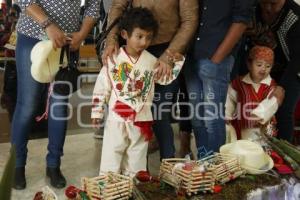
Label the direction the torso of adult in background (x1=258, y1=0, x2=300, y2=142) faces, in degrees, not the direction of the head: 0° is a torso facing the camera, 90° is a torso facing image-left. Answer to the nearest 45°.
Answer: approximately 45°

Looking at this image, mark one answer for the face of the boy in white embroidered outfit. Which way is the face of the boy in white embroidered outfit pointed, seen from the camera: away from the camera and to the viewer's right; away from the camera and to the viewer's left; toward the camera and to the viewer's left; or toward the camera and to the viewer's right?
toward the camera and to the viewer's right
